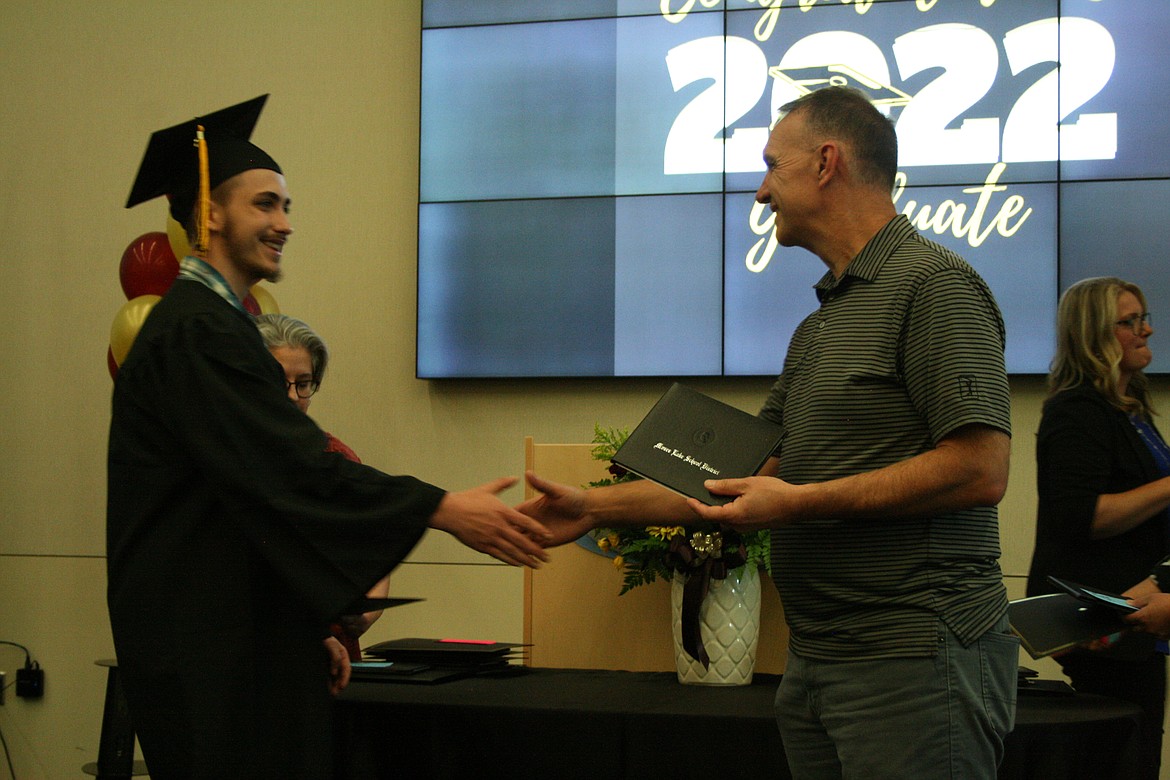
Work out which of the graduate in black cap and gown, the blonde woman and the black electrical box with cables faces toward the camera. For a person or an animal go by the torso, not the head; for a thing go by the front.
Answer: the black electrical box with cables

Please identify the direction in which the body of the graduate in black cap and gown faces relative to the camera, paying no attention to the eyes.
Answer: to the viewer's right

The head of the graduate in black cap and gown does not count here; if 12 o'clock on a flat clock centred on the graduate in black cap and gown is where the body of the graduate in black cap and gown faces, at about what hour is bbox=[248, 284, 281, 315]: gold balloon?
The gold balloon is roughly at 9 o'clock from the graduate in black cap and gown.

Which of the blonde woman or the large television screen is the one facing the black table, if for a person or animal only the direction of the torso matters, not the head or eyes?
the large television screen

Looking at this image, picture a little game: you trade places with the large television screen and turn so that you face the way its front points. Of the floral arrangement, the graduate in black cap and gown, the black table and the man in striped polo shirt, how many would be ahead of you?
4

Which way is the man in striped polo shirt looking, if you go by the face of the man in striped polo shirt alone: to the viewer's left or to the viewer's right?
to the viewer's left

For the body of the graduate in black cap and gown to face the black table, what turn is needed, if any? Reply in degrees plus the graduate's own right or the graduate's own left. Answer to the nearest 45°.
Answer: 0° — they already face it

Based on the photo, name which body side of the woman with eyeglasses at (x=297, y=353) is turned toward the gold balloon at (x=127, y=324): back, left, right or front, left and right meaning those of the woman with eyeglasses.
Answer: right

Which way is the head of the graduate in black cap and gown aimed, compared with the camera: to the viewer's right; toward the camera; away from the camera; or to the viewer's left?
to the viewer's right

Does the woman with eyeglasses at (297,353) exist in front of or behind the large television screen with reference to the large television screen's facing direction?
in front
